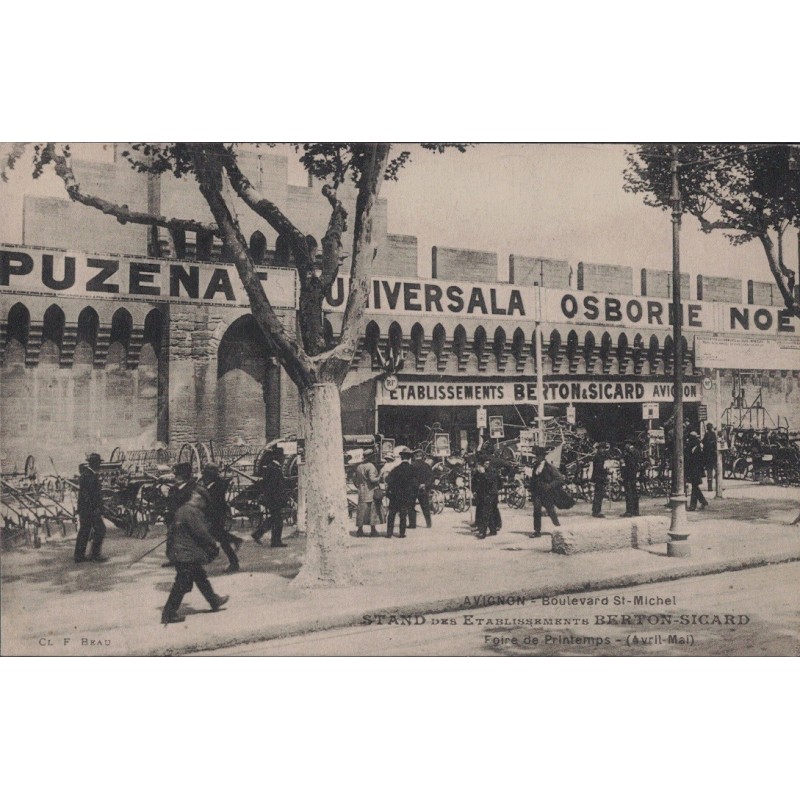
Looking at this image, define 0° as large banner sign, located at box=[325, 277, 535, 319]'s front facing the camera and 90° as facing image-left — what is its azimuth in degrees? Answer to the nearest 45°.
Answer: approximately 0°

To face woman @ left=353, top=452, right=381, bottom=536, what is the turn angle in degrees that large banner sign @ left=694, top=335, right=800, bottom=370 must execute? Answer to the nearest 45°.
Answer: approximately 45° to its right

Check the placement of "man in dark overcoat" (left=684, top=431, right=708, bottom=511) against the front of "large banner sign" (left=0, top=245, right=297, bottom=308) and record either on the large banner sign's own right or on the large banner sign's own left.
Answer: on the large banner sign's own left

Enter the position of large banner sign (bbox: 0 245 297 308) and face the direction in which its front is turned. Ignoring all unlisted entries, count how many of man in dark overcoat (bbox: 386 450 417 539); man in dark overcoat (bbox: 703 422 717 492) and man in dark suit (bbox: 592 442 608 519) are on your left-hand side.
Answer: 3
